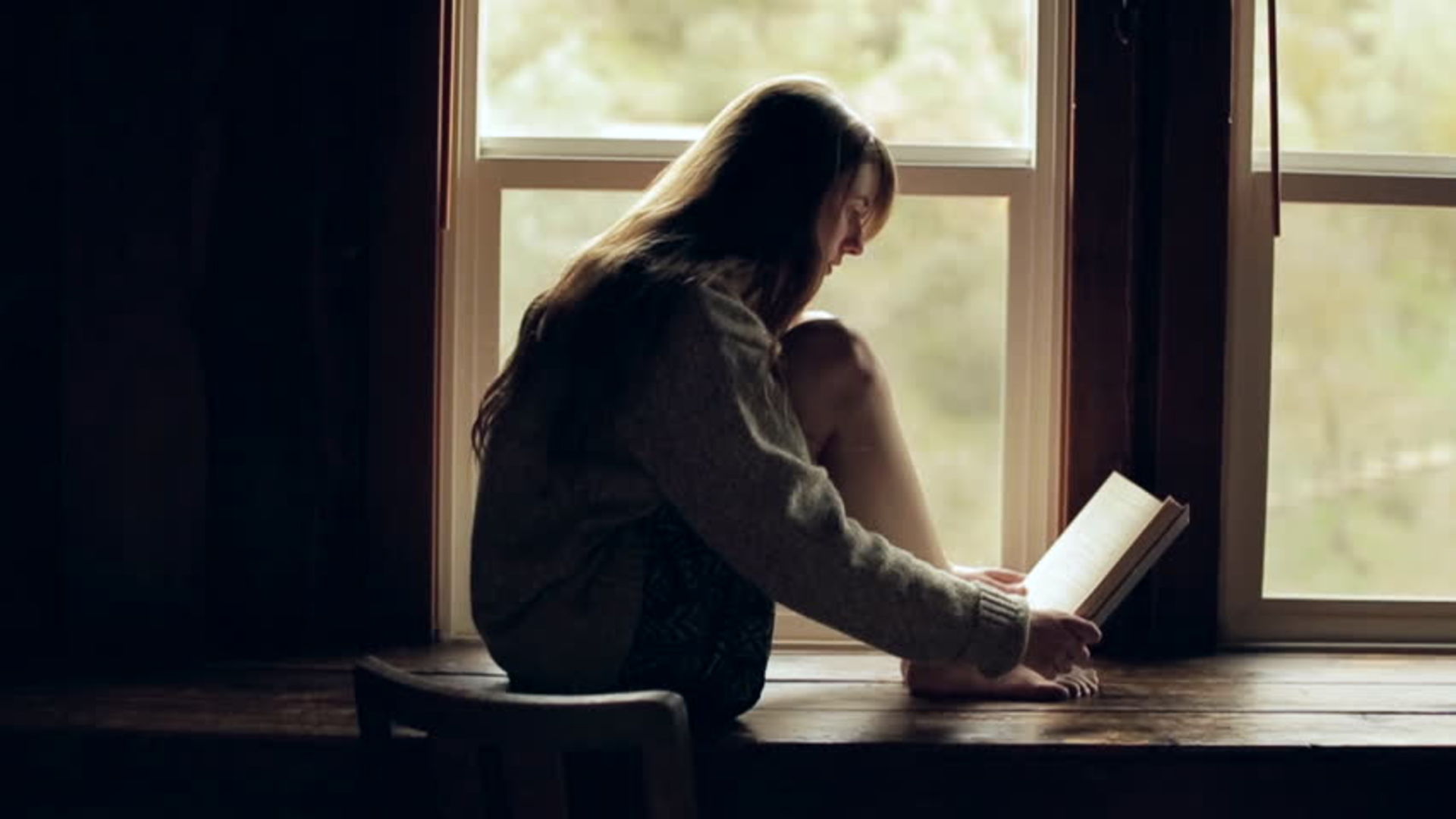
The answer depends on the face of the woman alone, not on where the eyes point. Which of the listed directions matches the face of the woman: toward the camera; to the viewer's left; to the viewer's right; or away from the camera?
to the viewer's right

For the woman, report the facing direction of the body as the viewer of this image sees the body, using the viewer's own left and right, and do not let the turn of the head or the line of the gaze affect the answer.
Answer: facing to the right of the viewer
